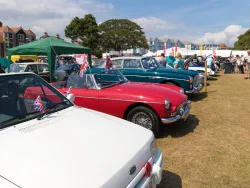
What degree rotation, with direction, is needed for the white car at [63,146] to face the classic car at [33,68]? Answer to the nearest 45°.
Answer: approximately 135° to its left

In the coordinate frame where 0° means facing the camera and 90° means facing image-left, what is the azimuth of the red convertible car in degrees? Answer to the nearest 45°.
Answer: approximately 315°

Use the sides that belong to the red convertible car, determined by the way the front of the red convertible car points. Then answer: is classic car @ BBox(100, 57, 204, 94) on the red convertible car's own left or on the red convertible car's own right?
on the red convertible car's own left

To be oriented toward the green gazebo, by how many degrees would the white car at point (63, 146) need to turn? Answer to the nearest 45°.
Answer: approximately 135° to its left

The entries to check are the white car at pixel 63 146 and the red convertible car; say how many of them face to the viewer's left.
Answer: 0

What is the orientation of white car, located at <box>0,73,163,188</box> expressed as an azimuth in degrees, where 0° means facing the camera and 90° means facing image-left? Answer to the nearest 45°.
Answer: approximately 315°

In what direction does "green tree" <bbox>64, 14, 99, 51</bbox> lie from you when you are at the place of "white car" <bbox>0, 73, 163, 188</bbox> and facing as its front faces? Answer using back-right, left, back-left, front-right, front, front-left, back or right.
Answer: back-left

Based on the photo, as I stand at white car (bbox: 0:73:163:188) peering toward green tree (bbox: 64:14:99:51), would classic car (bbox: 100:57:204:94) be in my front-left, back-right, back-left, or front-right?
front-right
